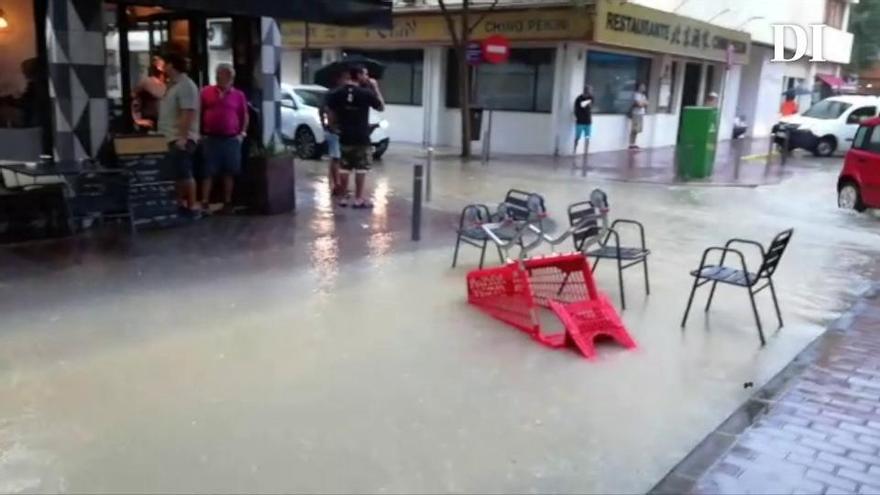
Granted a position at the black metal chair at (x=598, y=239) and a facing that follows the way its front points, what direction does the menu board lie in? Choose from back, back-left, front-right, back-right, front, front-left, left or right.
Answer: back-right

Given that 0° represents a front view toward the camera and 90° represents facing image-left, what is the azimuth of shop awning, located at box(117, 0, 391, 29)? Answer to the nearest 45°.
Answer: approximately 315°

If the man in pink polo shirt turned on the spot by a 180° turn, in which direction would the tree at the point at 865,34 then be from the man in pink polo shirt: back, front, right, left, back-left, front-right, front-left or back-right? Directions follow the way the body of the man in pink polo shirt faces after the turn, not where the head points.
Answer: front-right

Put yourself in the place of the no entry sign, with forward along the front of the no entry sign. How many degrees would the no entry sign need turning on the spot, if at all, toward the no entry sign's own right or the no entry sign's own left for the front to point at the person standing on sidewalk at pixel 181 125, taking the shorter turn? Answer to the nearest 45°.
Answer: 0° — it already faces them

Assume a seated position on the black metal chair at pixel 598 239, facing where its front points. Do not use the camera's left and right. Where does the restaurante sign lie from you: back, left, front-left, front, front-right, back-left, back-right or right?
back-left

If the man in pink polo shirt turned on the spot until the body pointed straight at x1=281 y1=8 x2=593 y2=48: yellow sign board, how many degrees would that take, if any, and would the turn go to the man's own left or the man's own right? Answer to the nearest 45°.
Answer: approximately 135° to the man's own left

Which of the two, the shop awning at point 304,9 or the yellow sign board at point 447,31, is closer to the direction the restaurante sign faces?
the shop awning

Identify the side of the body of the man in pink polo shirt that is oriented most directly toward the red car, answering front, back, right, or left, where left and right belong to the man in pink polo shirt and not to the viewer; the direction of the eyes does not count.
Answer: left

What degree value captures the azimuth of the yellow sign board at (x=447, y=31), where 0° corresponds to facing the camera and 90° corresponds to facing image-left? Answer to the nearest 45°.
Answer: approximately 0°

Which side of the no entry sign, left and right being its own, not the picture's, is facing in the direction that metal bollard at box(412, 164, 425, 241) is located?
front

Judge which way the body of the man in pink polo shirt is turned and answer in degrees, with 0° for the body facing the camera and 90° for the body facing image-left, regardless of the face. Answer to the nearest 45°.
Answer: approximately 0°
